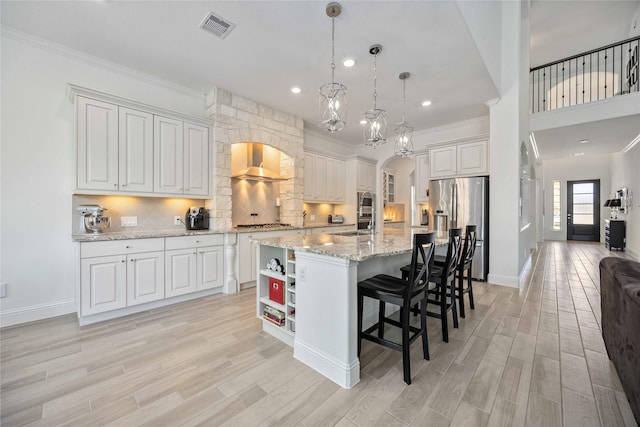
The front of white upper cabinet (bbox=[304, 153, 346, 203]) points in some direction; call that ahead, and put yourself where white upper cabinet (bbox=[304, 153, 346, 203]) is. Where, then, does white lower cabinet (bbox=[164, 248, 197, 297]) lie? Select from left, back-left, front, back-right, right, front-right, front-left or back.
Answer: right

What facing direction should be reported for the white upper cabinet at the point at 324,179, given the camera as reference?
facing the viewer and to the right of the viewer

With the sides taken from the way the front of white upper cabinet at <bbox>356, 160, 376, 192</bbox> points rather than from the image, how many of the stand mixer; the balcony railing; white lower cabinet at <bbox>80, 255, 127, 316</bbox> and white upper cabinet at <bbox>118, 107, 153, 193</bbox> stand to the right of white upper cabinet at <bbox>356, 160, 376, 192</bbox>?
3

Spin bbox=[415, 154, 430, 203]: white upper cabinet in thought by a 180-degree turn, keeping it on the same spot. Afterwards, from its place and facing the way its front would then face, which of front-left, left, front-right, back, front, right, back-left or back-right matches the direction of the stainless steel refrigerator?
back-right

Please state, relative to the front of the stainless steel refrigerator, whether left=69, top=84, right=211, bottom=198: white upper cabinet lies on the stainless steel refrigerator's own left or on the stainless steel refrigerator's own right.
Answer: on the stainless steel refrigerator's own right

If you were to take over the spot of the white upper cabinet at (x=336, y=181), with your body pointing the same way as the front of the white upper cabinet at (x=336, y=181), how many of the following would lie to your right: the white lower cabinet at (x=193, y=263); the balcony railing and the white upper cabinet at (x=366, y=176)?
1

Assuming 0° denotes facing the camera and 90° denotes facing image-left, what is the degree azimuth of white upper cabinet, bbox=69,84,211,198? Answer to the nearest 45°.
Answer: approximately 315°

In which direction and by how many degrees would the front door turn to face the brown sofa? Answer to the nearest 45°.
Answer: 0° — it already faces it

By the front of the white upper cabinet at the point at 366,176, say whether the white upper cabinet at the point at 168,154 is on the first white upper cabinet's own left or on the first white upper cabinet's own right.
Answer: on the first white upper cabinet's own right

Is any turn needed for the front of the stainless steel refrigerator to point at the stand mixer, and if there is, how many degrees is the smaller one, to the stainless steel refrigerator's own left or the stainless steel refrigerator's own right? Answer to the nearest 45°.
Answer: approximately 45° to the stainless steel refrigerator's own right

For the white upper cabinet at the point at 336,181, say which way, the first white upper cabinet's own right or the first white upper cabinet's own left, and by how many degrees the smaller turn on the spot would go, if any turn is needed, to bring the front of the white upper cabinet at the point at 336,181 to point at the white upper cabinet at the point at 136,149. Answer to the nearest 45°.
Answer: approximately 90° to the first white upper cabinet's own right

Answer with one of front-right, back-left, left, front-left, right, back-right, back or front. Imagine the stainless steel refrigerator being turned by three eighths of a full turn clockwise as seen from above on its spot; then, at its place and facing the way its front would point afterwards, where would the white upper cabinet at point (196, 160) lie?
left

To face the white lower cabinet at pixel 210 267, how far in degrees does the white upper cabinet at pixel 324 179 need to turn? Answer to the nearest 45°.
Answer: approximately 90° to its right
